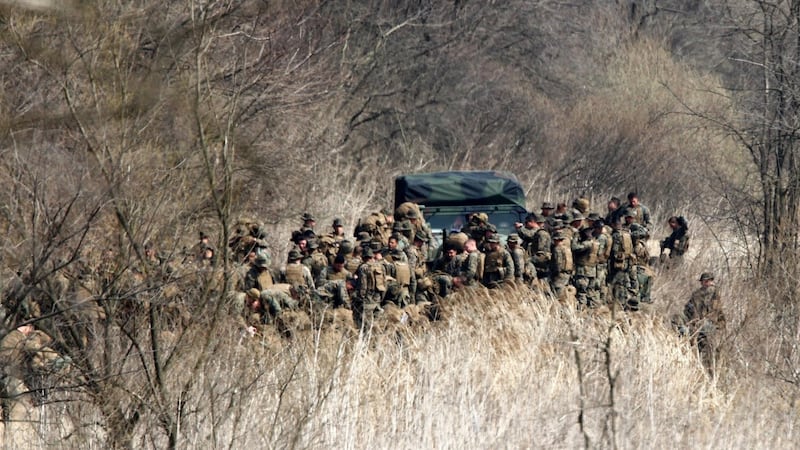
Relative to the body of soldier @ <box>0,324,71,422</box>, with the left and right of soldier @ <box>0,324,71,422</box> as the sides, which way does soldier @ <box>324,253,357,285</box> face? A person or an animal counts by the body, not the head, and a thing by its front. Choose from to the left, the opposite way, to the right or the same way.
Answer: to the right

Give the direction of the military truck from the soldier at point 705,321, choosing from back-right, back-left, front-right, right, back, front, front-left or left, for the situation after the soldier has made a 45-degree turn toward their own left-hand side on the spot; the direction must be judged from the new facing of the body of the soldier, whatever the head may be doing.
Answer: back-right

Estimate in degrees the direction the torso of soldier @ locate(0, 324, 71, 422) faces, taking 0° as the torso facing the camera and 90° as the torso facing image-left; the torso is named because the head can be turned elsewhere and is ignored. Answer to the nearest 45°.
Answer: approximately 270°

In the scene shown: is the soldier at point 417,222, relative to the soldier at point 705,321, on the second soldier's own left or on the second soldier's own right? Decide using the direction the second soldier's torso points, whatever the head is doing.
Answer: on the second soldier's own right
